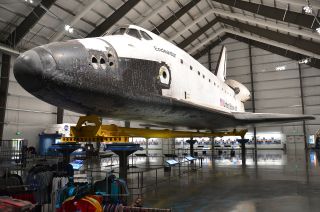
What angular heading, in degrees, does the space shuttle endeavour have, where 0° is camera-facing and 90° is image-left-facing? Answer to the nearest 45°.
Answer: approximately 45°

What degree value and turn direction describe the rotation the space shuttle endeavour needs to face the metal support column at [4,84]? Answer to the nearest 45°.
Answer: approximately 90° to its right
